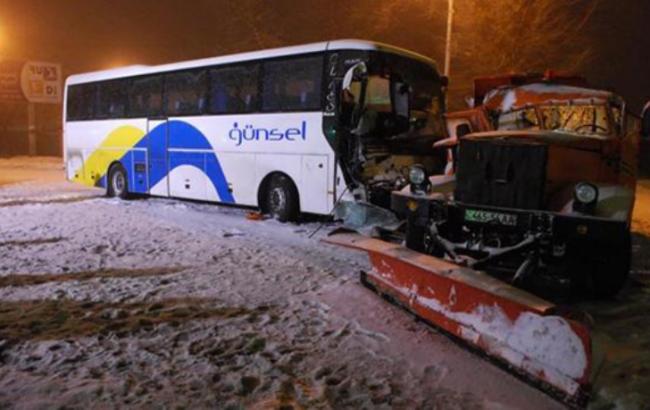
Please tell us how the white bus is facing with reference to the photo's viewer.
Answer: facing the viewer and to the right of the viewer

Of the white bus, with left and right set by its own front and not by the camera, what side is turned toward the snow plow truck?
front

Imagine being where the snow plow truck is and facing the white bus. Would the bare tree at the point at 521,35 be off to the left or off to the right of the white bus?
right

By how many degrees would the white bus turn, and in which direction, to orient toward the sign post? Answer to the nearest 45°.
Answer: approximately 180°

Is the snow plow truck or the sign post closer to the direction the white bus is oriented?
the snow plow truck

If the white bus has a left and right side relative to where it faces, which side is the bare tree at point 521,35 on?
on its left

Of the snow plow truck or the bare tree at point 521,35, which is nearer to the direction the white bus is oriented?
the snow plow truck
